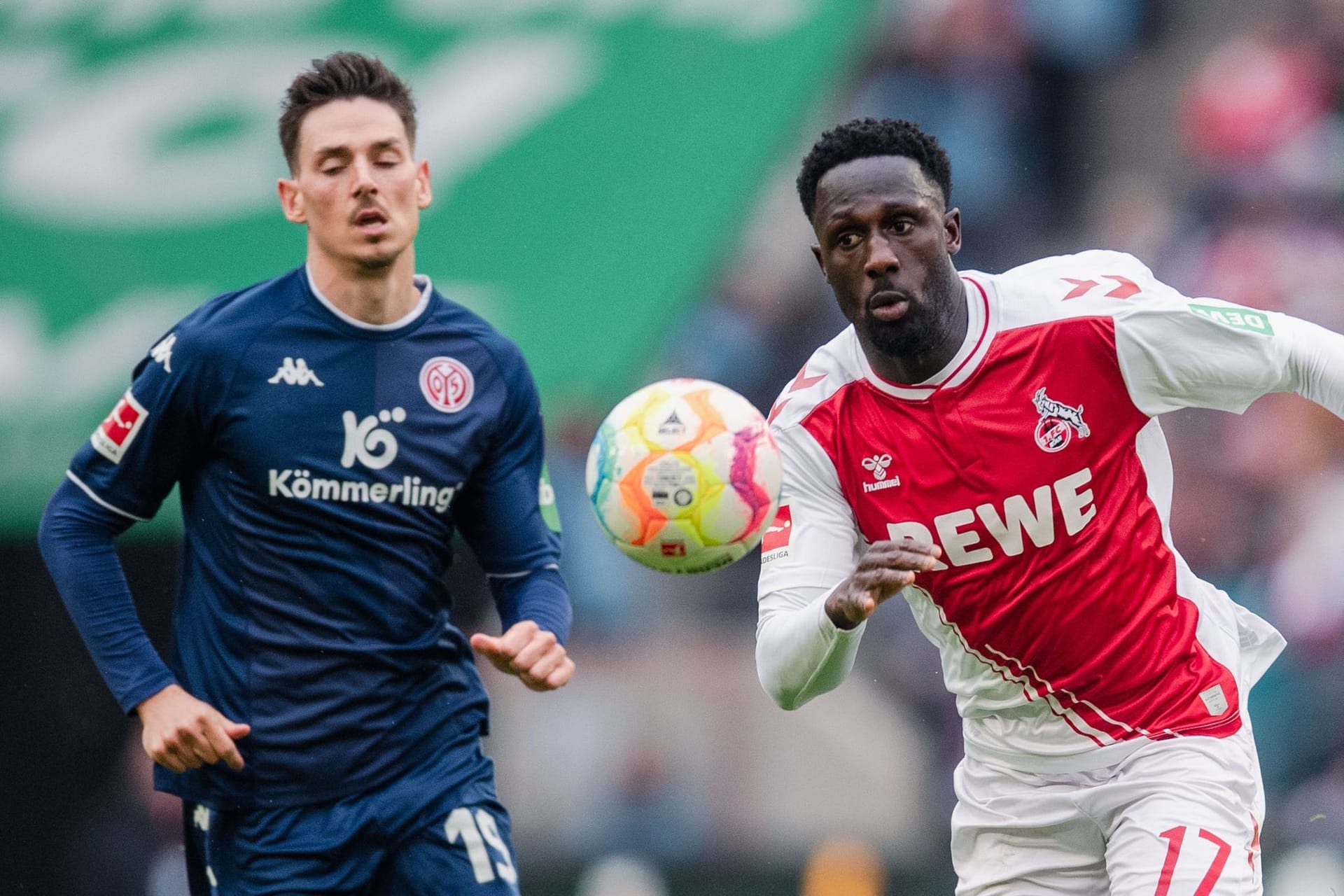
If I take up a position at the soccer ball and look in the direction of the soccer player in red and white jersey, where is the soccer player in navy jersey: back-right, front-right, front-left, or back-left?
back-left

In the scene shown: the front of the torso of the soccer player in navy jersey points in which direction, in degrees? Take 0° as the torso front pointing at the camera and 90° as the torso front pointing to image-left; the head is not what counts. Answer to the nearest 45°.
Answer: approximately 0°

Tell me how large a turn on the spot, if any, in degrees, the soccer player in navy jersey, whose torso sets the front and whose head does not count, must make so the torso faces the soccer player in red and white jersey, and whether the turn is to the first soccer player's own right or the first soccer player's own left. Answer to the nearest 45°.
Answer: approximately 90° to the first soccer player's own left

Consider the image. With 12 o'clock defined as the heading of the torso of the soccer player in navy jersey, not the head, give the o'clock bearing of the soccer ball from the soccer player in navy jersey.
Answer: The soccer ball is roughly at 10 o'clock from the soccer player in navy jersey.
